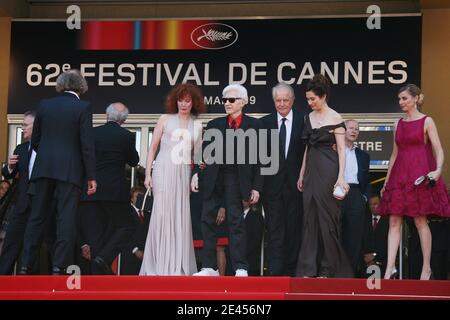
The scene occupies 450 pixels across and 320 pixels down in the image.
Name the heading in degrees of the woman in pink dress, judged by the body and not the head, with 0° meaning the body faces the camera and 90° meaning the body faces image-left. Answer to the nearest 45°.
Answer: approximately 45°

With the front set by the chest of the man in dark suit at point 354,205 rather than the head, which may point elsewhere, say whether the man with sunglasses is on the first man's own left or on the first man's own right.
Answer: on the first man's own right

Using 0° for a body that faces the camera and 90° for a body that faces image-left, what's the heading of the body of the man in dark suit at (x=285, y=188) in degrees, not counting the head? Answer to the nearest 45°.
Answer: approximately 0°

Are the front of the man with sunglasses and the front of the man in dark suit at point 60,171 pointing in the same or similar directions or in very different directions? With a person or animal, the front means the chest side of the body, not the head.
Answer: very different directions

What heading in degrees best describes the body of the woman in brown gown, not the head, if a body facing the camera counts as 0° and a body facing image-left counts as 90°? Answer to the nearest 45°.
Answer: approximately 45°

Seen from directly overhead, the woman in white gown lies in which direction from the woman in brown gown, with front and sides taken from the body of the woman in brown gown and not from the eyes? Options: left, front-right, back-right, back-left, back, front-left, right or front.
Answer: front-right

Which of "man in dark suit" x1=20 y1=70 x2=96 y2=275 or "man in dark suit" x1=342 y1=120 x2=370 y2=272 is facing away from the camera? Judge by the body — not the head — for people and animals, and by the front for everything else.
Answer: "man in dark suit" x1=20 y1=70 x2=96 y2=275

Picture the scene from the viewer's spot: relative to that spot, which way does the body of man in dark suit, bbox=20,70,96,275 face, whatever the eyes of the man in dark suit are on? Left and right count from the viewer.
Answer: facing away from the viewer

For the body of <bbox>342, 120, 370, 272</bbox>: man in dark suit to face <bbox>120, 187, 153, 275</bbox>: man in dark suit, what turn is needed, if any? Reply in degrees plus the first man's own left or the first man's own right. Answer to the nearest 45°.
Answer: approximately 90° to the first man's own right

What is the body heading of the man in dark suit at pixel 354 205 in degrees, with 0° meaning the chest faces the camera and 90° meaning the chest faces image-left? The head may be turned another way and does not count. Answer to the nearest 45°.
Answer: approximately 0°
